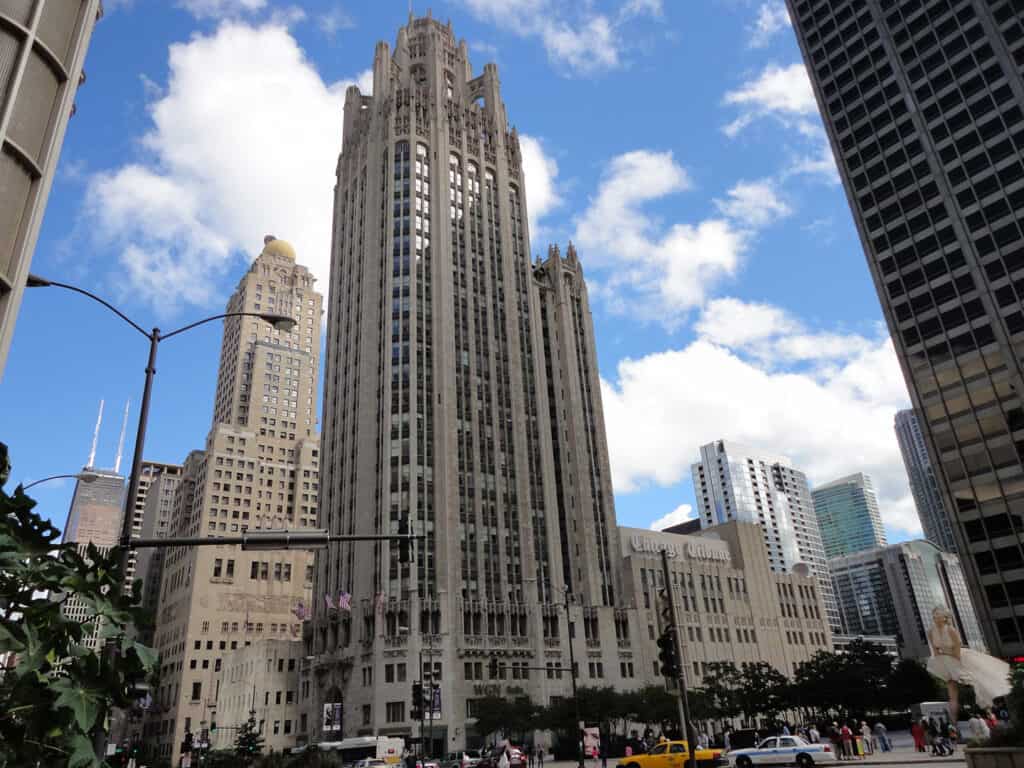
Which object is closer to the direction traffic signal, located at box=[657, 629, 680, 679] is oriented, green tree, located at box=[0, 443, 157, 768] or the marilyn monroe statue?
the green tree

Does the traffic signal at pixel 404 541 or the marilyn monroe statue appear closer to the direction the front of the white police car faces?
the traffic signal

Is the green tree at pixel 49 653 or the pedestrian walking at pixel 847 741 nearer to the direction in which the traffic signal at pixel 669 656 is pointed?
the green tree

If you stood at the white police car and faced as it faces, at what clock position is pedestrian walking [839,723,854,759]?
The pedestrian walking is roughly at 4 o'clock from the white police car.

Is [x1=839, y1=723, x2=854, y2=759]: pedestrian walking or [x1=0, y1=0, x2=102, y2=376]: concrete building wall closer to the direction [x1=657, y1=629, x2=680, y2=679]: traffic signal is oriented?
the concrete building wall

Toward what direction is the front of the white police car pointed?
to the viewer's left

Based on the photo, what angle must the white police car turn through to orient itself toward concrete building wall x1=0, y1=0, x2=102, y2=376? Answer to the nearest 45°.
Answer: approximately 90° to its left

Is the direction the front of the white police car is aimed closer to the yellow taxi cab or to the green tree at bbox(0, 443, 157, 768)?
the yellow taxi cab
